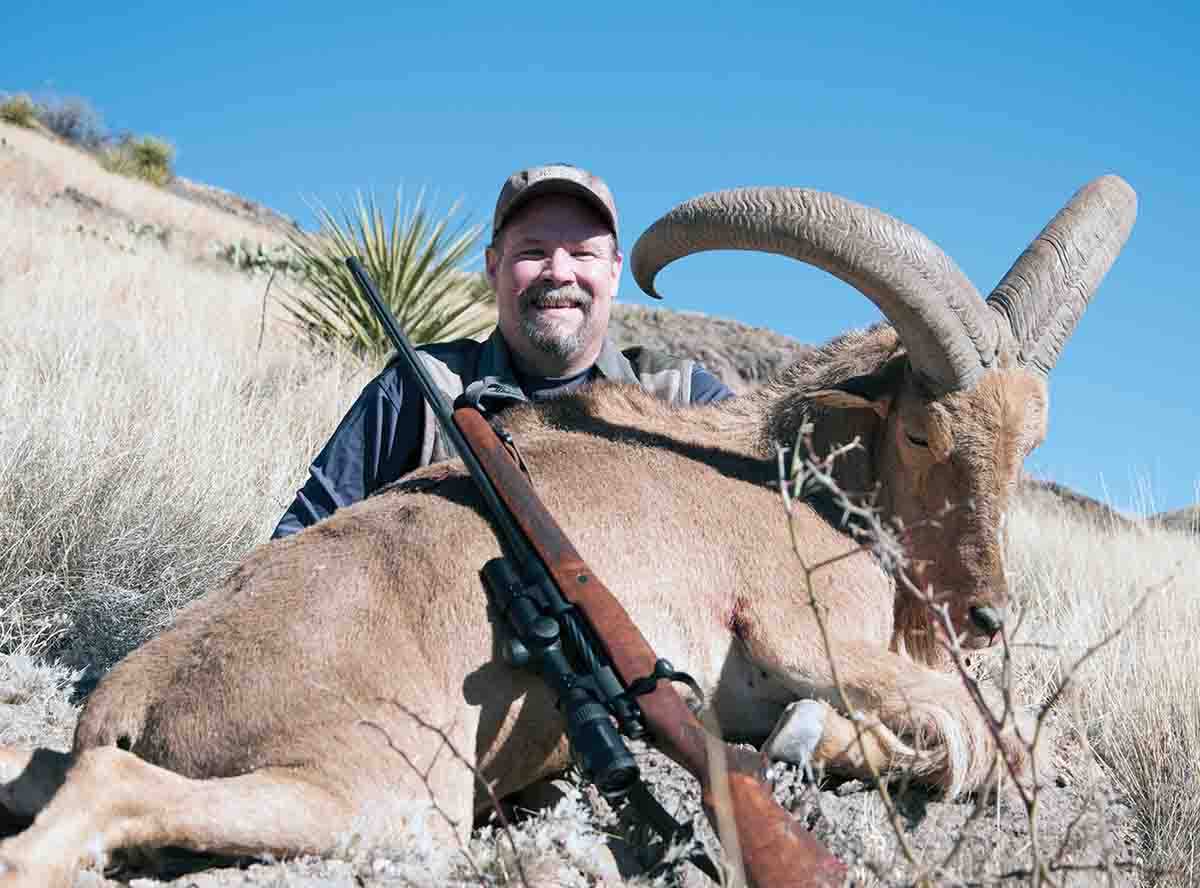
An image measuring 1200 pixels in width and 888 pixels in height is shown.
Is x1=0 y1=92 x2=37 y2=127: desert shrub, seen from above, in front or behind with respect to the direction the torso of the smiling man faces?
behind

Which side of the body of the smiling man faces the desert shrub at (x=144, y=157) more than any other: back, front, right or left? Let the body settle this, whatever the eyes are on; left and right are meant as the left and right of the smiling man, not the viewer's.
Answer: back

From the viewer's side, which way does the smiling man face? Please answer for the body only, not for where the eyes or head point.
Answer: toward the camera

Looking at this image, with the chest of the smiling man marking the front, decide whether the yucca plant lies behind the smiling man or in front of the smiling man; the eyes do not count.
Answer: behind

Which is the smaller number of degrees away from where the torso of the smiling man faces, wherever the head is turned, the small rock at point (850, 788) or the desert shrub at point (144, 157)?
the small rock

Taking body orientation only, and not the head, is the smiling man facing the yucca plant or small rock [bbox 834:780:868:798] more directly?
the small rock
